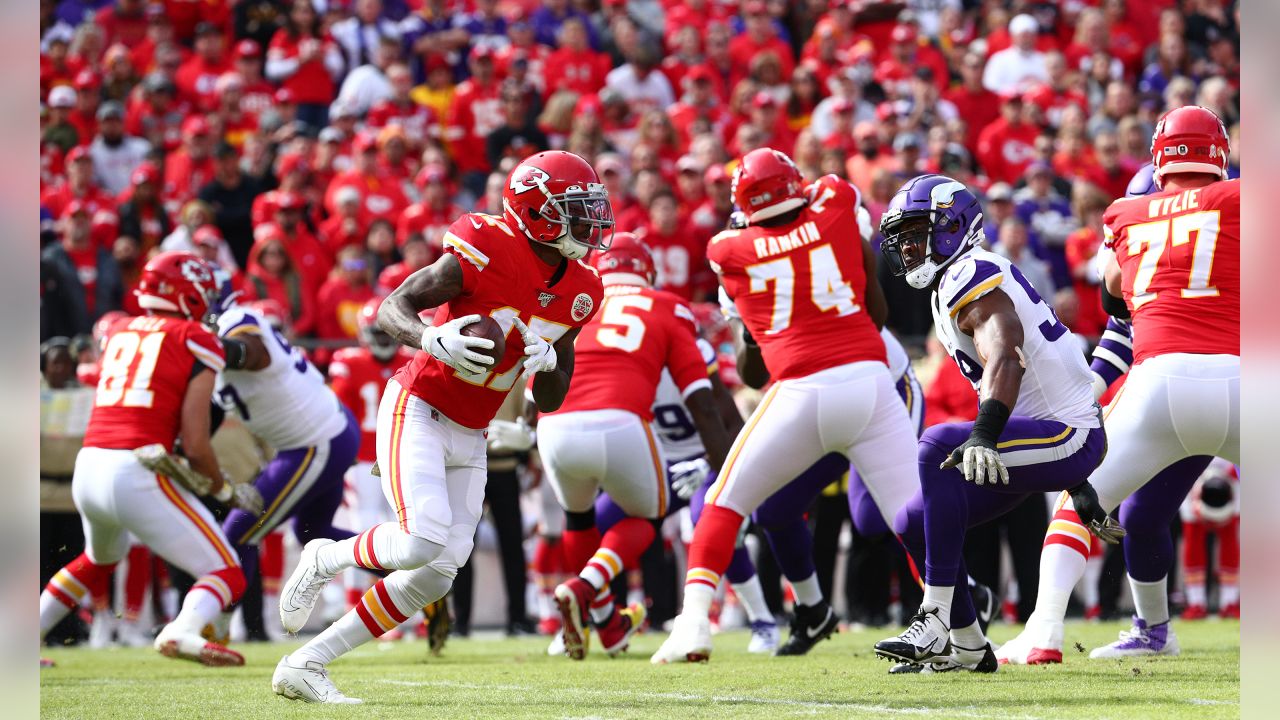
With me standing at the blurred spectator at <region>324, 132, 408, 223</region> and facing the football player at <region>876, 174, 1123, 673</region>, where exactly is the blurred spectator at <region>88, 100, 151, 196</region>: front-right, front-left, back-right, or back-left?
back-right

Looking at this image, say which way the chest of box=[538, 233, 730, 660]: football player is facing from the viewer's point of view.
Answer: away from the camera

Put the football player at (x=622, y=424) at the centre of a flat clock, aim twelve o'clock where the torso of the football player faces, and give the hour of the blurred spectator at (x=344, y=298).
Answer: The blurred spectator is roughly at 11 o'clock from the football player.

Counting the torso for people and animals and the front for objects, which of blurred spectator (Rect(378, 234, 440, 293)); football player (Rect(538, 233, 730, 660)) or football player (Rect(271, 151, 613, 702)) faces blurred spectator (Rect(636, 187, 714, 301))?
football player (Rect(538, 233, 730, 660))

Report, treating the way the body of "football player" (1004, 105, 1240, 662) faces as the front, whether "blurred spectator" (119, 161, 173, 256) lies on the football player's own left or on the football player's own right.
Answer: on the football player's own left

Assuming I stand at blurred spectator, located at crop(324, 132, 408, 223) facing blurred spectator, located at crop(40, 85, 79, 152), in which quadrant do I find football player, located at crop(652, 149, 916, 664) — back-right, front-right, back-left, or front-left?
back-left

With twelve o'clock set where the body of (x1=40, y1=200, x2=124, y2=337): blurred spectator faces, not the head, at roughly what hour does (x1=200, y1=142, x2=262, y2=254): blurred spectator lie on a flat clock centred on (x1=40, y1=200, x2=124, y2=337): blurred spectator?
(x1=200, y1=142, x2=262, y2=254): blurred spectator is roughly at 8 o'clock from (x1=40, y1=200, x2=124, y2=337): blurred spectator.

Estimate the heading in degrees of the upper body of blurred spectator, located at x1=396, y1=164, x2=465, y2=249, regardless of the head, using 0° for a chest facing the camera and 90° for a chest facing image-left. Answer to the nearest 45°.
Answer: approximately 0°

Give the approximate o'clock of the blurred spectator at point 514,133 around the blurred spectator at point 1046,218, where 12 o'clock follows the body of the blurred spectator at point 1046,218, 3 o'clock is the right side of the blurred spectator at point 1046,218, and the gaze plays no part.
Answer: the blurred spectator at point 514,133 is roughly at 3 o'clock from the blurred spectator at point 1046,218.
